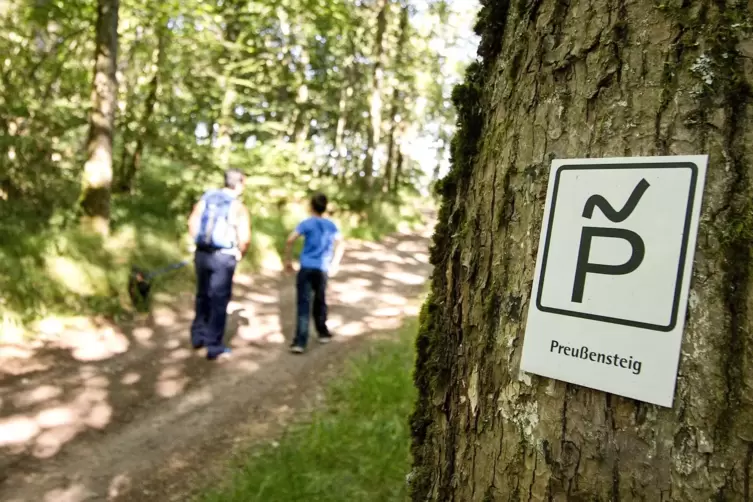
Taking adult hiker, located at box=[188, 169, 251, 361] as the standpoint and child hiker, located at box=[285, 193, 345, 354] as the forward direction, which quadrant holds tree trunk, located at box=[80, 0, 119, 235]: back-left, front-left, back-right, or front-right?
back-left

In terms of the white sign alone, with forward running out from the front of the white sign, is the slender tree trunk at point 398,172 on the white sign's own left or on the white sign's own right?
on the white sign's own right

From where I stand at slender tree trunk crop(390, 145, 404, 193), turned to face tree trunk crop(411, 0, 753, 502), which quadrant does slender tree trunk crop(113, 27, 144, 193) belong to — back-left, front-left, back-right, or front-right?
front-right

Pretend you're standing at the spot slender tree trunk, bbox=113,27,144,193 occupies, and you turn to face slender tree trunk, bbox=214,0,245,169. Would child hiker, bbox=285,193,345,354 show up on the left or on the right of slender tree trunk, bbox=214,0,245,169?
right

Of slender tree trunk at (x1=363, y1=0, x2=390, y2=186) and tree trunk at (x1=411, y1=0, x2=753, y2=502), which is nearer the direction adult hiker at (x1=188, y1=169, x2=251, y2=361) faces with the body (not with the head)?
the slender tree trunk

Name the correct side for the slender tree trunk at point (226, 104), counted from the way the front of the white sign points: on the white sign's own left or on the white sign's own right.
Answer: on the white sign's own right

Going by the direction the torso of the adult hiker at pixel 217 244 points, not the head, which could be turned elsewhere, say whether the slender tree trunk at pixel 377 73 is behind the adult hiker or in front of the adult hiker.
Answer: in front

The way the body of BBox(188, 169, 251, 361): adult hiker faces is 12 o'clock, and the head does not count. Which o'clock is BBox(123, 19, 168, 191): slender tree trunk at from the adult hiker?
The slender tree trunk is roughly at 10 o'clock from the adult hiker.

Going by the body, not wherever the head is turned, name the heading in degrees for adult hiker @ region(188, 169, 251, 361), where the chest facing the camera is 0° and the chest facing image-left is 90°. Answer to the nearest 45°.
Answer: approximately 225°

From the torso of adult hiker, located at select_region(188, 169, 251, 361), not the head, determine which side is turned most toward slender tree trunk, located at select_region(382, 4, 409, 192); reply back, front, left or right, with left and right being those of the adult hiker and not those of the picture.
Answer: front

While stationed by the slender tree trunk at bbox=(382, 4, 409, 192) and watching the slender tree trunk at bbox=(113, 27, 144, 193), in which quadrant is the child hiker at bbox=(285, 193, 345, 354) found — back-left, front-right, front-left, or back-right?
front-left

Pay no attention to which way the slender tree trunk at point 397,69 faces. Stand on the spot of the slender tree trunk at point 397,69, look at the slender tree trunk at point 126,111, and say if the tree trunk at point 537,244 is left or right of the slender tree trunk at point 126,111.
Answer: left
